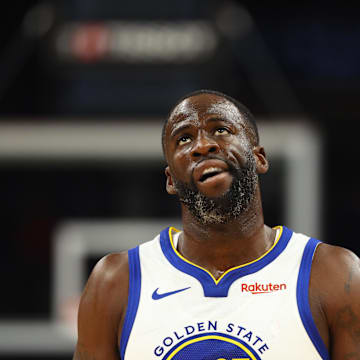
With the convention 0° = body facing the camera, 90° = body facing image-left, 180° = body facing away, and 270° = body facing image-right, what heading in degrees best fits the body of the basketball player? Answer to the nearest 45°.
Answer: approximately 0°
